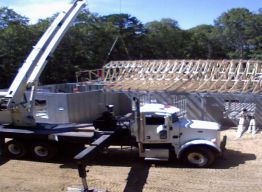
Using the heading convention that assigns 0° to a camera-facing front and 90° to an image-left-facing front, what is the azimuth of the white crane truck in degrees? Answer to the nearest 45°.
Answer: approximately 270°

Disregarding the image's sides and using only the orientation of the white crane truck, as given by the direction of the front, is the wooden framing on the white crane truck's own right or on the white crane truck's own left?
on the white crane truck's own left

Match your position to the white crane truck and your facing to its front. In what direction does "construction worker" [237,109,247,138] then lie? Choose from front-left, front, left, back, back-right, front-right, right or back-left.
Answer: front-left

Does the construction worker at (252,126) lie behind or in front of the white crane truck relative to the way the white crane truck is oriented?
in front
